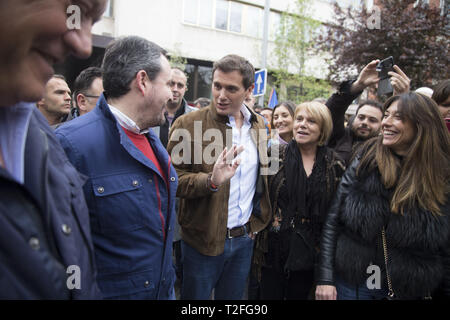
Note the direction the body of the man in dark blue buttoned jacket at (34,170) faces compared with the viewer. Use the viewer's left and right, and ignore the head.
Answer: facing the viewer and to the right of the viewer

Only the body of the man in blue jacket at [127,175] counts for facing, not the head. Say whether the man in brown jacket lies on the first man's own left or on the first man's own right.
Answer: on the first man's own left

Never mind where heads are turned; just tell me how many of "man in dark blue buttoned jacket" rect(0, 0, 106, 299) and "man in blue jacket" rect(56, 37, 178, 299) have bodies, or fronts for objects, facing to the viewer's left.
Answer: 0

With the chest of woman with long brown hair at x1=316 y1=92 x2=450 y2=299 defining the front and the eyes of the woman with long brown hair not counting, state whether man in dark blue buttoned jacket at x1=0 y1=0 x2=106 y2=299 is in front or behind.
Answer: in front

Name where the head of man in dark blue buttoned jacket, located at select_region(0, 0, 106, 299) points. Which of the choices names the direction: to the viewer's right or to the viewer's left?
to the viewer's right

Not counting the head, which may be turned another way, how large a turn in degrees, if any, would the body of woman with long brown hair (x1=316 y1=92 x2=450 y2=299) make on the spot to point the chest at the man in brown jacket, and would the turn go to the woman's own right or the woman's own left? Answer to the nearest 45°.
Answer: approximately 45° to the woman's own right

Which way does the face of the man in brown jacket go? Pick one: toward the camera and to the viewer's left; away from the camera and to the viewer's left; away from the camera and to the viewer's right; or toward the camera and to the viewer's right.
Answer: toward the camera and to the viewer's left

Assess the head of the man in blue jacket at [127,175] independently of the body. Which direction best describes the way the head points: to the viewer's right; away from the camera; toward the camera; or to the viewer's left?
to the viewer's right
